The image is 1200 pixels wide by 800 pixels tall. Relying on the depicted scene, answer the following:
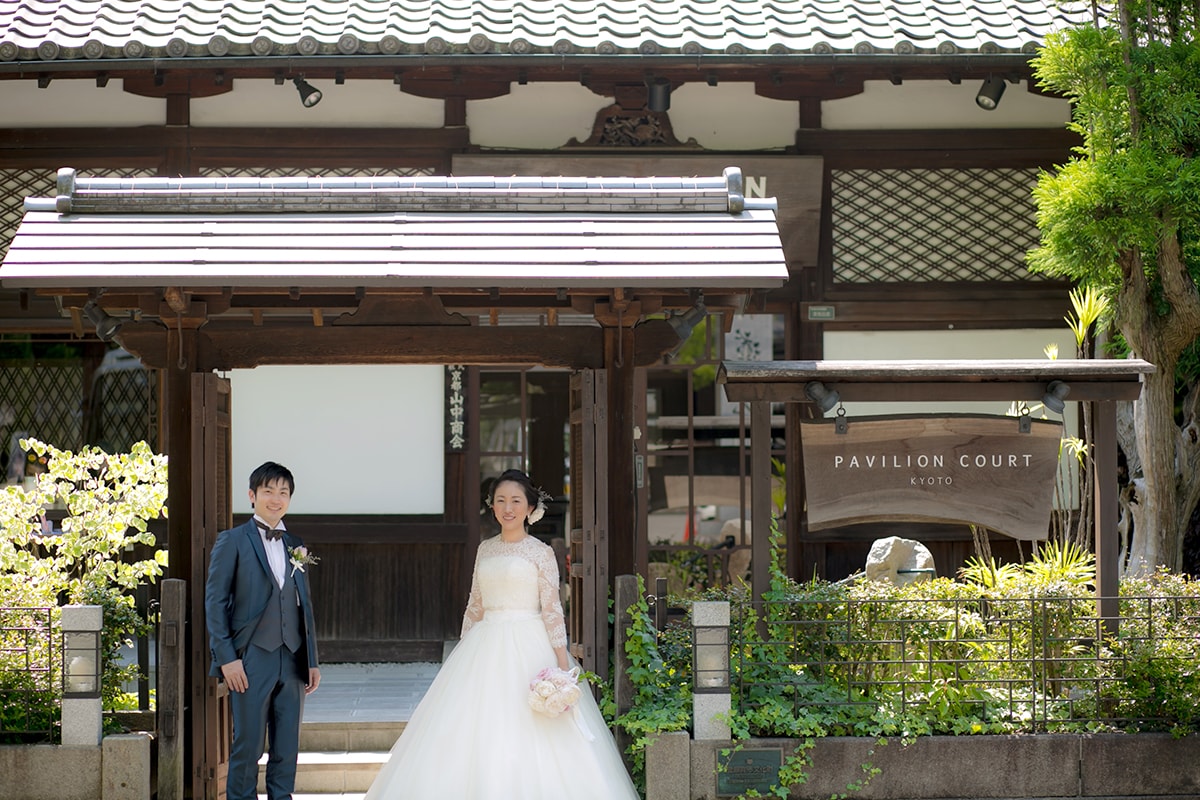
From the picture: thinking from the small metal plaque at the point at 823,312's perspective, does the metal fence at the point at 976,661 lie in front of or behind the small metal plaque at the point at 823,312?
in front

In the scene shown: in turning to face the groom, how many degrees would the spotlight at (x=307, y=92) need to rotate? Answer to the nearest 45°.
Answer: approximately 45° to its right

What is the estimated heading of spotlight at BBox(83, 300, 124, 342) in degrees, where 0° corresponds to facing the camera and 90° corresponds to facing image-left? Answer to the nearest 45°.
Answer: approximately 315°

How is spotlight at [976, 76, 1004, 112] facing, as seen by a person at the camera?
facing the viewer and to the left of the viewer

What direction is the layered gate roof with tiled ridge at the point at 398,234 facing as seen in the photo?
toward the camera

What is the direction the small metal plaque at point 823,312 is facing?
toward the camera

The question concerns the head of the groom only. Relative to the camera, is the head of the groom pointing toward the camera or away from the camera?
toward the camera

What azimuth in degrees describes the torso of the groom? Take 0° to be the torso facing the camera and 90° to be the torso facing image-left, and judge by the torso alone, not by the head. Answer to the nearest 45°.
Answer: approximately 315°

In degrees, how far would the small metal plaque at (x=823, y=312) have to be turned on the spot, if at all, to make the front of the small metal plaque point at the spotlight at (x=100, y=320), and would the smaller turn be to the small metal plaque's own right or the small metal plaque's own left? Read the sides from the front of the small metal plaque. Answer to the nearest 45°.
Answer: approximately 45° to the small metal plaque's own right

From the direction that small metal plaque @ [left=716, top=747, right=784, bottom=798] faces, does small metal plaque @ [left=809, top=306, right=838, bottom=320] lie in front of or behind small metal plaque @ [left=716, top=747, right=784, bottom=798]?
behind

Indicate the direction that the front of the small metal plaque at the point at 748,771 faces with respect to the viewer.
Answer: facing the viewer

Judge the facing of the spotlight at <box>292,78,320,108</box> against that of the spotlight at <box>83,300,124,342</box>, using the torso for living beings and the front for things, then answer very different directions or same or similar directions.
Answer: same or similar directions
